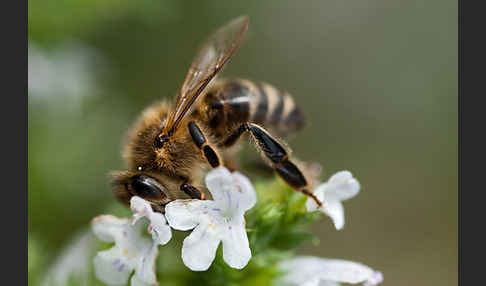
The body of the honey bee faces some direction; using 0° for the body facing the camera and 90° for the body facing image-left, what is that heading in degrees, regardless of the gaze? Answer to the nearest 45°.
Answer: approximately 90°
